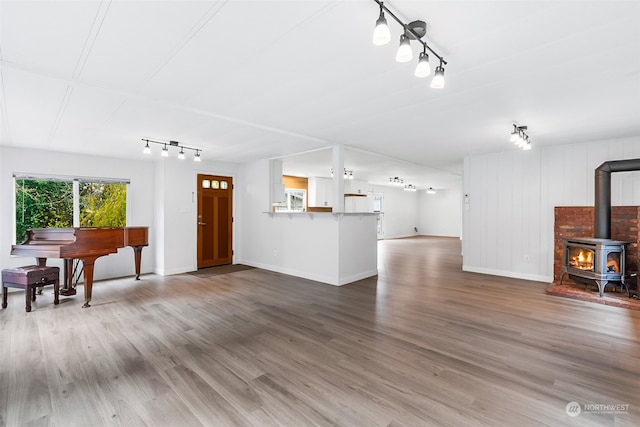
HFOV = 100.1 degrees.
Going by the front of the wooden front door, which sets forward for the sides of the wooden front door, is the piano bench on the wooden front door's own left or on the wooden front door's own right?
on the wooden front door's own right

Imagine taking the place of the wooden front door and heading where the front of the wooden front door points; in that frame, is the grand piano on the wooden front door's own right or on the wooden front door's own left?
on the wooden front door's own right

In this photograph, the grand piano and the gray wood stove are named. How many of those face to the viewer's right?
0

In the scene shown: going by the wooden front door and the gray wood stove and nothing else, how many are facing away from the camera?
0

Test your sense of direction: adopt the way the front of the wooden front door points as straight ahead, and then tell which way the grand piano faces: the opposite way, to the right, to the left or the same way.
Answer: to the right

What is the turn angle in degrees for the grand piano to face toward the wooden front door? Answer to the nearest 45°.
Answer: approximately 180°

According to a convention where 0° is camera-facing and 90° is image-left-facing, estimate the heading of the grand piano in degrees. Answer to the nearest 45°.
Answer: approximately 45°
